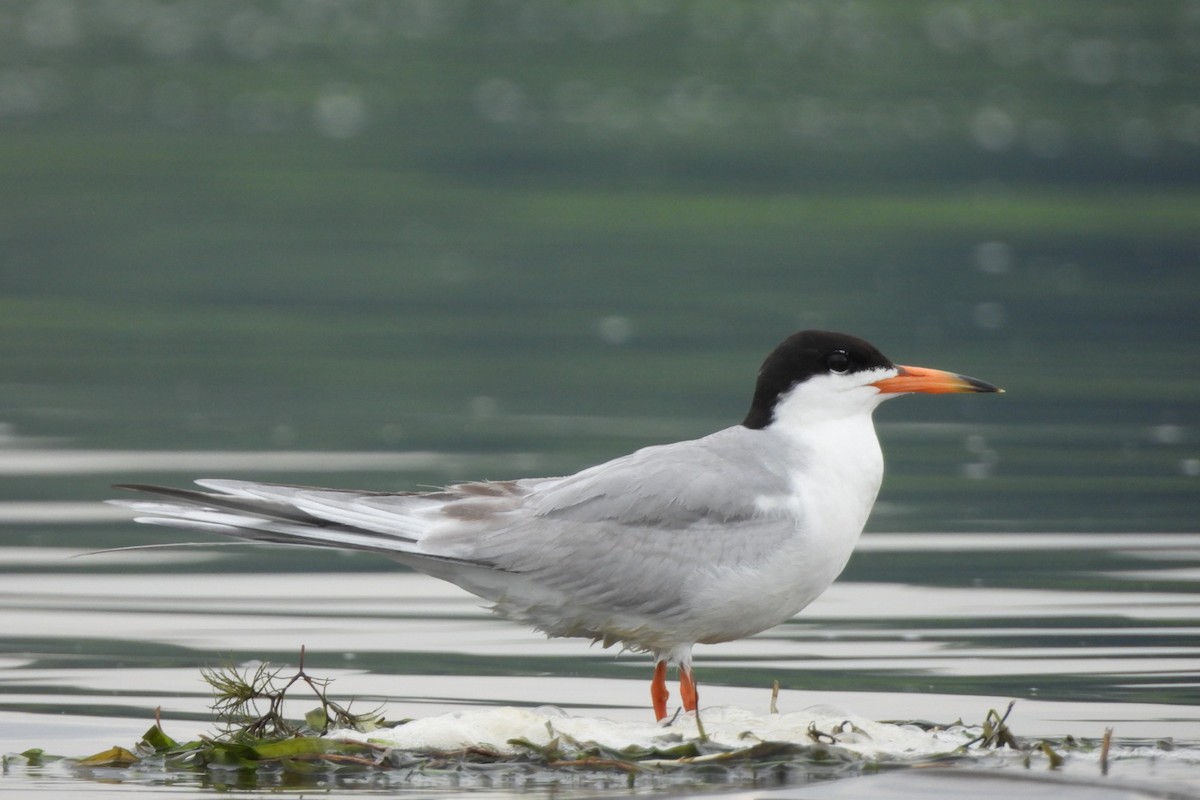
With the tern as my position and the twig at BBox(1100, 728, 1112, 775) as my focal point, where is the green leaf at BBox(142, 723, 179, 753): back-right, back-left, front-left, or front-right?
back-right

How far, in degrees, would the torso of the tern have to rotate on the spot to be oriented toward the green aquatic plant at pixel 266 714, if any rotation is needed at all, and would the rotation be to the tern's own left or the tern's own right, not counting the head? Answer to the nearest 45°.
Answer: approximately 180°

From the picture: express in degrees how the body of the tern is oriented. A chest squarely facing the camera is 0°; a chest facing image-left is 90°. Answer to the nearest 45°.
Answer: approximately 270°

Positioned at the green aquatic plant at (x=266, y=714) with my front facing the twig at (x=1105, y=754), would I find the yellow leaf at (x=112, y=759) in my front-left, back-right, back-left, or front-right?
back-right

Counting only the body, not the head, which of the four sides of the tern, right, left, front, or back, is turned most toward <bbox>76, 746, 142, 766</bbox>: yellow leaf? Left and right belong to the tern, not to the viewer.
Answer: back

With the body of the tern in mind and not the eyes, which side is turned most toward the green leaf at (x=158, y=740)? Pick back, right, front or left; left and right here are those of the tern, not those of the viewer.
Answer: back
